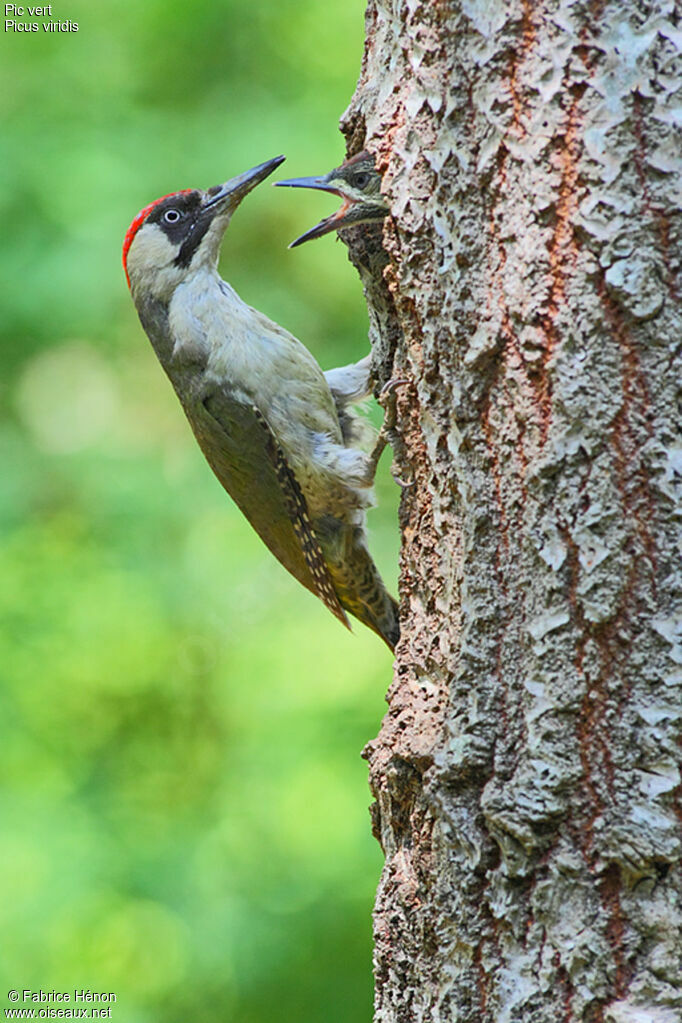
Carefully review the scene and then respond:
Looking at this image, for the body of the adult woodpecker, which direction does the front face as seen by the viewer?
to the viewer's right
